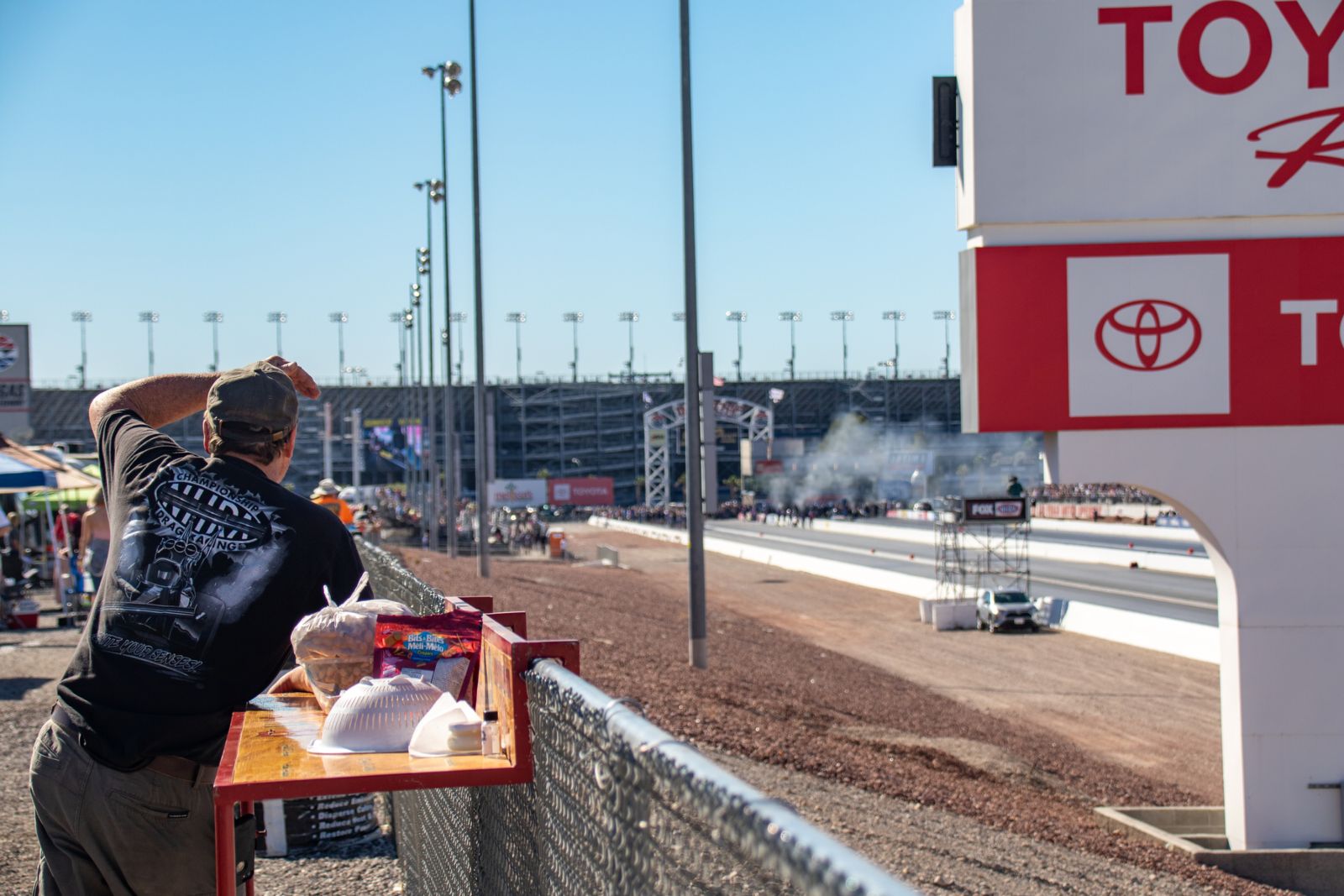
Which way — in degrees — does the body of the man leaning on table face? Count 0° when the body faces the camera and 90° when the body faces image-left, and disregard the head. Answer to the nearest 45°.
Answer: approximately 225°

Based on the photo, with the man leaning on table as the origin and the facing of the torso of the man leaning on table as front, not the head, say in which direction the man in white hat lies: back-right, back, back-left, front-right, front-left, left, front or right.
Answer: front-left

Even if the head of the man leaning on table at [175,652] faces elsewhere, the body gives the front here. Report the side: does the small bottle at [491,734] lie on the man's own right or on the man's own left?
on the man's own right

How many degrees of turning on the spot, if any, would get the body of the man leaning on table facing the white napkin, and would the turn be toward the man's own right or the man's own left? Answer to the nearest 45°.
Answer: approximately 90° to the man's own right

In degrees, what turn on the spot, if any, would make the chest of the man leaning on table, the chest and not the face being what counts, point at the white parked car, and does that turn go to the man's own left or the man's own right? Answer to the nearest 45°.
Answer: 0° — they already face it

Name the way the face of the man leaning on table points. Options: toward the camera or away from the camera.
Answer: away from the camera

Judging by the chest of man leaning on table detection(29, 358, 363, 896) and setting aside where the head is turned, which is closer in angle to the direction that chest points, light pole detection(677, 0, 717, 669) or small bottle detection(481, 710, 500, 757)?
the light pole

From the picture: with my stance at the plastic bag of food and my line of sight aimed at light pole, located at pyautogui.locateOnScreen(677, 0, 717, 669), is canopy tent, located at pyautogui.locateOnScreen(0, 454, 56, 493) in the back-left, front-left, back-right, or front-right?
front-left

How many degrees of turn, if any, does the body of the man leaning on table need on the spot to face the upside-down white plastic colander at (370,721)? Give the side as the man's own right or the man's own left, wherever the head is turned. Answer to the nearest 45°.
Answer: approximately 90° to the man's own right

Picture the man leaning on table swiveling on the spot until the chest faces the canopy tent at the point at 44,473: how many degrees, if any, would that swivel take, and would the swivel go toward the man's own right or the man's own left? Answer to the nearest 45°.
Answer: approximately 45° to the man's own left

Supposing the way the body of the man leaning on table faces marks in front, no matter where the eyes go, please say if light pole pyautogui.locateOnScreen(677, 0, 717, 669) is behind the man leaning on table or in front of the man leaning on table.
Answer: in front

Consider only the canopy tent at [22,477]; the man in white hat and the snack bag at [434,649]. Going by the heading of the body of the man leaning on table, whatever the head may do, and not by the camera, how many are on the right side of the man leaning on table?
1

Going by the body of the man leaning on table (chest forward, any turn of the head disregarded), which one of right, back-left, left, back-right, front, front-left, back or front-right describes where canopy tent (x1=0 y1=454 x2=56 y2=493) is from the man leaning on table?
front-left

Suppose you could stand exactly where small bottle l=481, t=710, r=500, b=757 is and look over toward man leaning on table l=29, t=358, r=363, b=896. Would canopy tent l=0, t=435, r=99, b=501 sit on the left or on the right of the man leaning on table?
right
